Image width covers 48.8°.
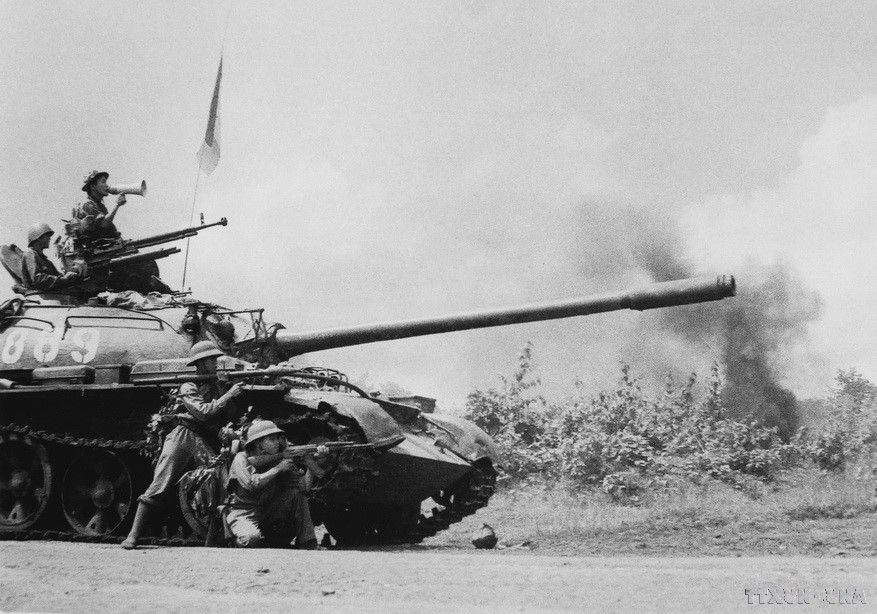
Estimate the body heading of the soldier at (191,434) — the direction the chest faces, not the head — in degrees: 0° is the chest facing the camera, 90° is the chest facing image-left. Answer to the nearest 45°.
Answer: approximately 270°

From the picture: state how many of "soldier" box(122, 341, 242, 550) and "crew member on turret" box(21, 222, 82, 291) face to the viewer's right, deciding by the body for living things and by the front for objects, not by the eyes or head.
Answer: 2

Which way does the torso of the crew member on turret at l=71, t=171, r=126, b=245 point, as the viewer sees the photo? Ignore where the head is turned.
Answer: to the viewer's right

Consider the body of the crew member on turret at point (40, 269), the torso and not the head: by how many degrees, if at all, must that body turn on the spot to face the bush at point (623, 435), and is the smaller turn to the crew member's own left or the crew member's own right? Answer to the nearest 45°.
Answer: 0° — they already face it

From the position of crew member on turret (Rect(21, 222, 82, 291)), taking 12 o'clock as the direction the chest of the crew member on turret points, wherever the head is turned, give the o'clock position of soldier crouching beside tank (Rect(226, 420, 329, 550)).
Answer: The soldier crouching beside tank is roughly at 2 o'clock from the crew member on turret.

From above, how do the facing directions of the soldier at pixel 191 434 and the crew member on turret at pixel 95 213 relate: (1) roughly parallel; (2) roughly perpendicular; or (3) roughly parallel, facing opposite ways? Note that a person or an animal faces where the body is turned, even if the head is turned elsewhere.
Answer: roughly parallel

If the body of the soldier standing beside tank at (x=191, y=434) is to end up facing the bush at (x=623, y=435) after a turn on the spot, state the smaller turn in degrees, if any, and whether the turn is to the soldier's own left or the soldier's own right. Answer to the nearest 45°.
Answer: approximately 45° to the soldier's own left

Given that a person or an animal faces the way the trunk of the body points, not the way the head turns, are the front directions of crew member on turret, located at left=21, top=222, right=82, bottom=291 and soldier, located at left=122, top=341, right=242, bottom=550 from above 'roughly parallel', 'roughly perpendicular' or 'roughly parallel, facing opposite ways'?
roughly parallel

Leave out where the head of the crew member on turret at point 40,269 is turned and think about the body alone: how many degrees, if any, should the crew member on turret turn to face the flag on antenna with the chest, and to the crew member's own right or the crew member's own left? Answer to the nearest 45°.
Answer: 0° — they already face it

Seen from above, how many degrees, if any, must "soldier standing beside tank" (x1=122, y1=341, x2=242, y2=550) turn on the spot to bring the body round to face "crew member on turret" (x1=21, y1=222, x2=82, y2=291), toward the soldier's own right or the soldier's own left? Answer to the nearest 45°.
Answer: approximately 135° to the soldier's own left

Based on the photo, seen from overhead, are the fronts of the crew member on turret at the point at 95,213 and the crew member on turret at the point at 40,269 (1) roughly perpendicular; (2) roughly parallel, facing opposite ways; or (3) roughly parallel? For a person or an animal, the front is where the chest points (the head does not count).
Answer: roughly parallel

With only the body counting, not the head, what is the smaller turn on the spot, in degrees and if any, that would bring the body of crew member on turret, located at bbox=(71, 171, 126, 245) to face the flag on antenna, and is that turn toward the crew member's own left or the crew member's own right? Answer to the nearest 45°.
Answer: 0° — they already face it

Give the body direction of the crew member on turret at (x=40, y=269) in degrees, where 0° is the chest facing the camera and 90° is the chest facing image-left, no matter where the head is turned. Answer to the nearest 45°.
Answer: approximately 270°
